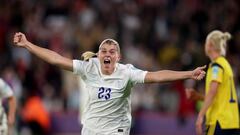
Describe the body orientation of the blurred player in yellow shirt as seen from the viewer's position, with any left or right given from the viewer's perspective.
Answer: facing away from the viewer and to the left of the viewer

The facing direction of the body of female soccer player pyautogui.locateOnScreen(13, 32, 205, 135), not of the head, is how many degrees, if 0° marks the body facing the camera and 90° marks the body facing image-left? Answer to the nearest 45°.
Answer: approximately 0°

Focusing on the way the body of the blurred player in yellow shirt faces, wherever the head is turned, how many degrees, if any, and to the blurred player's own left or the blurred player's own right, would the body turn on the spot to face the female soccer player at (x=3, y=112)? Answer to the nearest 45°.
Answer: approximately 45° to the blurred player's own left

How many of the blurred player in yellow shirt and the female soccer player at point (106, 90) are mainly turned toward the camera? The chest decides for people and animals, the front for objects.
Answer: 1

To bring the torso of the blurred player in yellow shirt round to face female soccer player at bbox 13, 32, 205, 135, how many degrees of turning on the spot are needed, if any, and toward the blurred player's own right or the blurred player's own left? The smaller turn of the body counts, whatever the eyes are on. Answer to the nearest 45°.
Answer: approximately 90° to the blurred player's own left

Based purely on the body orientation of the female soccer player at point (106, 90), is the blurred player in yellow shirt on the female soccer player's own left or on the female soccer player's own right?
on the female soccer player's own left
